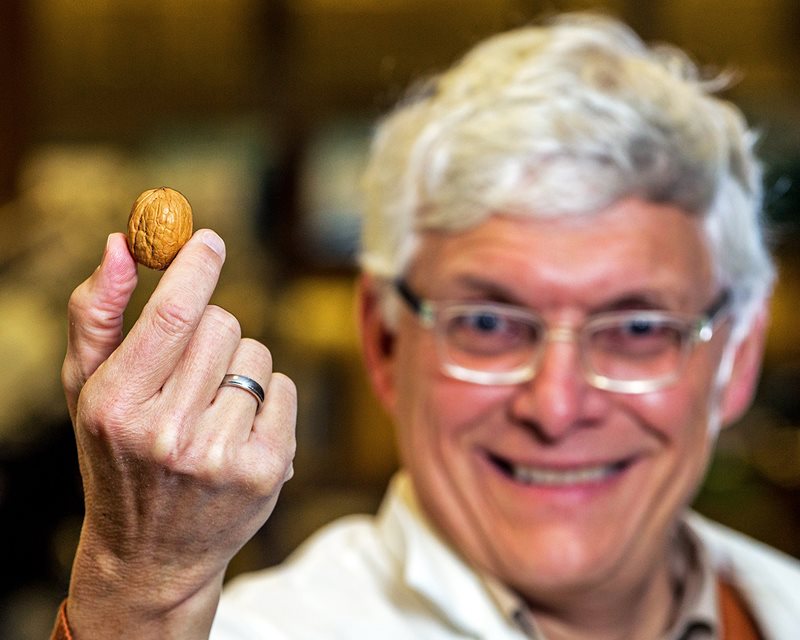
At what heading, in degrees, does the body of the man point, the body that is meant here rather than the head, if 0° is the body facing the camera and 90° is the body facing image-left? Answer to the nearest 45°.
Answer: approximately 0°
